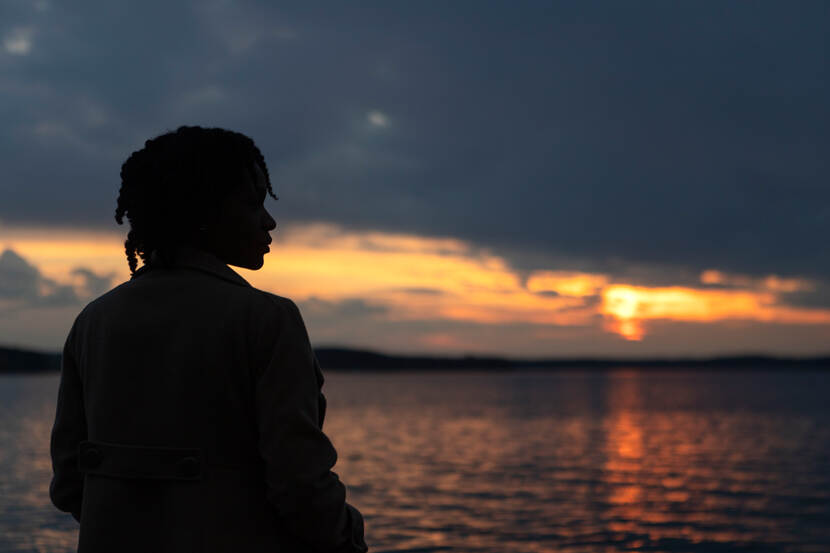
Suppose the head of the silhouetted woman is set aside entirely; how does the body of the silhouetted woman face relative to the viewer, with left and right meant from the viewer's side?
facing away from the viewer and to the right of the viewer

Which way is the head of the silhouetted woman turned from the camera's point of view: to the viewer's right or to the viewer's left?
to the viewer's right
